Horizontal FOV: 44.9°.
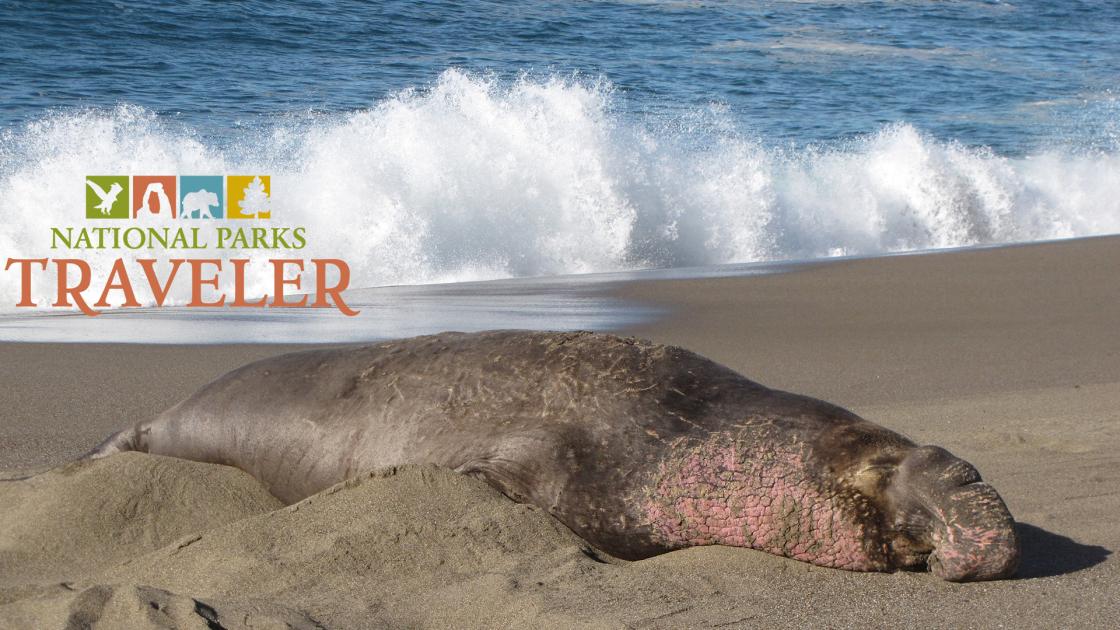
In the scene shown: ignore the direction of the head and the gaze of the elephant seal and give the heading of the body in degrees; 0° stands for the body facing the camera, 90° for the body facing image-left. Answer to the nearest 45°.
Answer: approximately 270°
